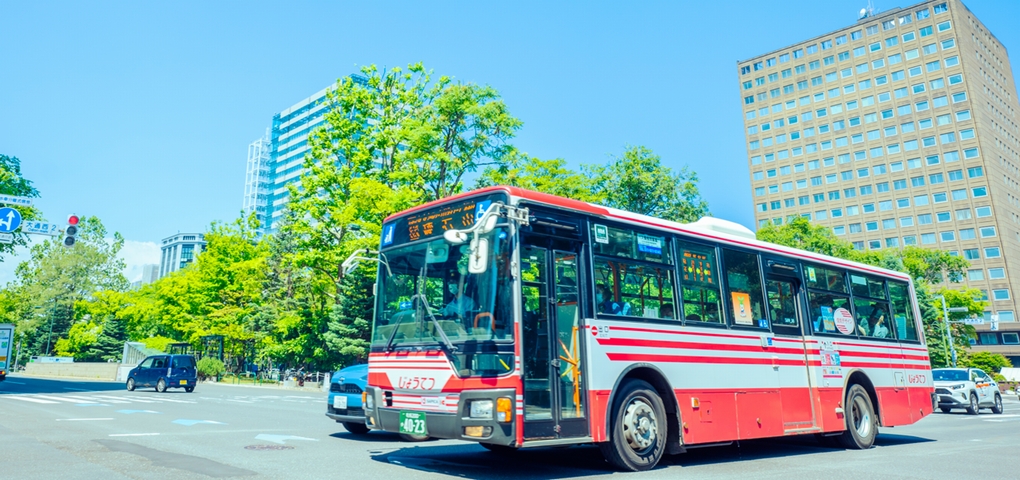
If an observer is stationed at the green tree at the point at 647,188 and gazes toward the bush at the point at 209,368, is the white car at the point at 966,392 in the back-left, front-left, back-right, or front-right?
back-left

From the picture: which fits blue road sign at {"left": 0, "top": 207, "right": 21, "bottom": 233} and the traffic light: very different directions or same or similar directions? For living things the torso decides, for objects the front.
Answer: same or similar directions

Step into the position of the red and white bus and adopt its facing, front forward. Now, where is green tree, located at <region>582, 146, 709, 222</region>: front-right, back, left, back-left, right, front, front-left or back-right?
back-right

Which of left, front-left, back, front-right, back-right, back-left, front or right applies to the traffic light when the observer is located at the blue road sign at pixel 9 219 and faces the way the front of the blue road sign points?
front-left

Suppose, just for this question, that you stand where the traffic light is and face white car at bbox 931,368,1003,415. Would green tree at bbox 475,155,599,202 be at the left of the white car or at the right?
left

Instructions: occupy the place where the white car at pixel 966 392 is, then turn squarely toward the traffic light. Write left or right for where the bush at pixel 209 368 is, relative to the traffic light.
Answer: right

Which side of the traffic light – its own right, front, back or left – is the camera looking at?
front

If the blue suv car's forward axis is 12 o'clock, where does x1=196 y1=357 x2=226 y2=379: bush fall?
The bush is roughly at 4 o'clock from the blue suv car.

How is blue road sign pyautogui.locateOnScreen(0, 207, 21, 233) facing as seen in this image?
toward the camera

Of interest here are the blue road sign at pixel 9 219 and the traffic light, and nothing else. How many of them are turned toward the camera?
2

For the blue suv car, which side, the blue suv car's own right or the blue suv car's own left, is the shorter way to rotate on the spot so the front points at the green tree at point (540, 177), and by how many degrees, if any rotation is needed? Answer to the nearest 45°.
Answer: approximately 180°

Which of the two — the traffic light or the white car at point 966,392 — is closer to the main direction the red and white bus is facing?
the traffic light

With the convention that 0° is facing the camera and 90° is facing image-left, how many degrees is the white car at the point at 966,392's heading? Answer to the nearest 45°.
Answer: approximately 45°

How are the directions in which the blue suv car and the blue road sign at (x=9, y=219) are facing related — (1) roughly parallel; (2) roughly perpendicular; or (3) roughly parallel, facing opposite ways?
roughly perpendicular
